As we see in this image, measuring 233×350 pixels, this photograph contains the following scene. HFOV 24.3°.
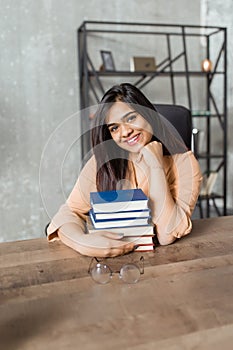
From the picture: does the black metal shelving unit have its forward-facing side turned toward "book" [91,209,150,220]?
yes

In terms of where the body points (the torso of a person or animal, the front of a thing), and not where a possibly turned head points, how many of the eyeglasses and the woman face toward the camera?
2

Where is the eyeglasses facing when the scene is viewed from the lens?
facing the viewer

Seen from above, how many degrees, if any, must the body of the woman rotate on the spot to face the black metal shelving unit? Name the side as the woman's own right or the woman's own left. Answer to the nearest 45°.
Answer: approximately 180°

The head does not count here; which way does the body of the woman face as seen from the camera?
toward the camera

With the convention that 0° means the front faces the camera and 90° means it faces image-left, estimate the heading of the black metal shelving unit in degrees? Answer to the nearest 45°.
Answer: approximately 0°

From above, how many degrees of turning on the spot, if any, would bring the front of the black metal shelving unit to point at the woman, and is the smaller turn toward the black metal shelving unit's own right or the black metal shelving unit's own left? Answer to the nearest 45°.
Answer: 0° — it already faces them

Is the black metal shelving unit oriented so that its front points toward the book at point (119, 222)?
yes

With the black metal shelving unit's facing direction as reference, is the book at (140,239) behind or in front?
in front
